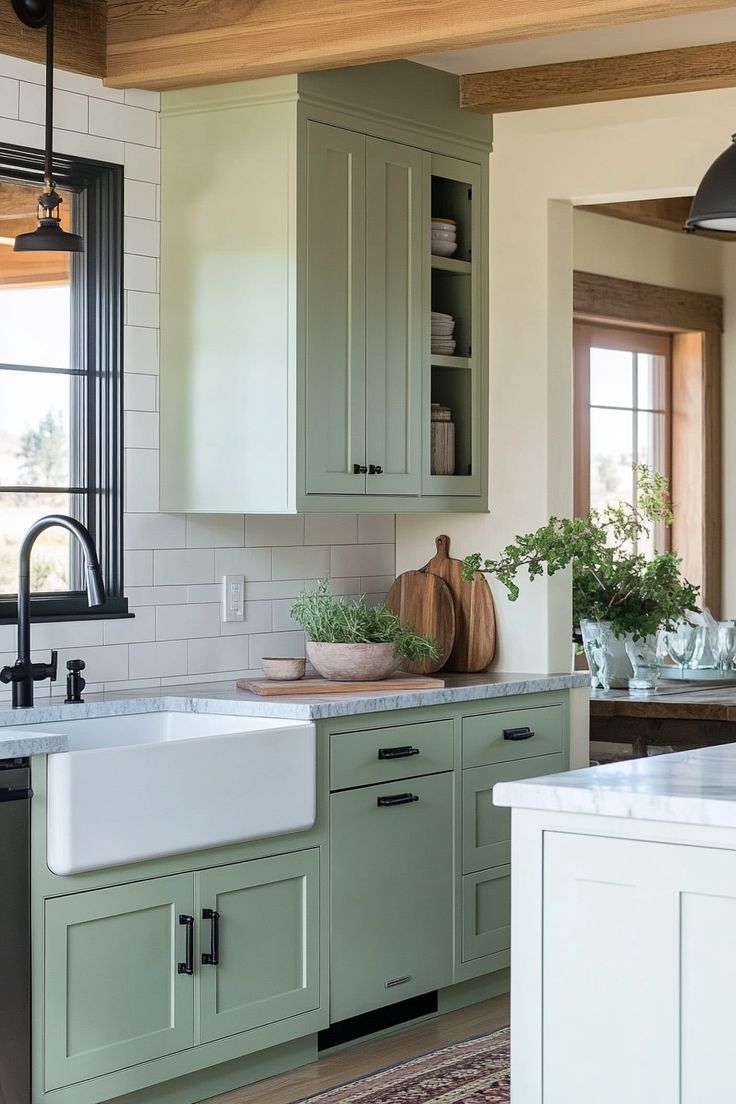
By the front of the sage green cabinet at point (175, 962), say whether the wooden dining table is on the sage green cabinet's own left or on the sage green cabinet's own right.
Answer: on the sage green cabinet's own left

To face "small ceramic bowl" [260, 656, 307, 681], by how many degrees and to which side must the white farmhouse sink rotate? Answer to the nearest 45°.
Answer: approximately 135° to its left

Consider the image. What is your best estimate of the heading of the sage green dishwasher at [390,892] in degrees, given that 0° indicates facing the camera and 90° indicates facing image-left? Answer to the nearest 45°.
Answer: approximately 315°

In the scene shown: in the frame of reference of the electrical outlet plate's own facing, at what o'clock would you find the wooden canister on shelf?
The wooden canister on shelf is roughly at 10 o'clock from the electrical outlet plate.

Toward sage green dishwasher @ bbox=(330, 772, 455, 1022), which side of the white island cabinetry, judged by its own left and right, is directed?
right
